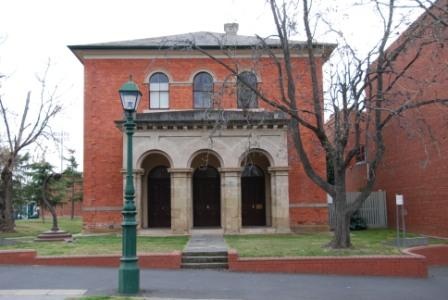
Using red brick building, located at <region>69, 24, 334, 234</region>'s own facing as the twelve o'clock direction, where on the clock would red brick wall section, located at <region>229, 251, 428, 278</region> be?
The red brick wall section is roughly at 11 o'clock from the red brick building.

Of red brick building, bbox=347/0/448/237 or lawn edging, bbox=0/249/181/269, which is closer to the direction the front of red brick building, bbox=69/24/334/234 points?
the lawn edging

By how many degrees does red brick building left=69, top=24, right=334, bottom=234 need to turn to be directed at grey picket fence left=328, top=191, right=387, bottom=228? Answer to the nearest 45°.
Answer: approximately 90° to its left

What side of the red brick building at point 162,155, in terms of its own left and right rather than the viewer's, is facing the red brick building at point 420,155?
left

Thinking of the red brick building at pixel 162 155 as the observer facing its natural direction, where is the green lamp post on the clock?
The green lamp post is roughly at 12 o'clock from the red brick building.

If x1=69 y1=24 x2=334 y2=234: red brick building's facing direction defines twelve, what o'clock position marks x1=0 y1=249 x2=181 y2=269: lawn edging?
The lawn edging is roughly at 12 o'clock from the red brick building.

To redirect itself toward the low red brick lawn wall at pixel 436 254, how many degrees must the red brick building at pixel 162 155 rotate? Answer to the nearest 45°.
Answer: approximately 45° to its left

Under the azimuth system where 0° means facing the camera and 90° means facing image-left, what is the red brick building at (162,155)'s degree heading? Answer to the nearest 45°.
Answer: approximately 0°

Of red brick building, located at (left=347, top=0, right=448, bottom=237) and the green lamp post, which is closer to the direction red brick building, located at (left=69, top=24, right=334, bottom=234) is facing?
the green lamp post
